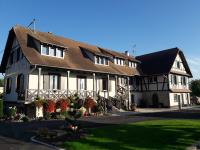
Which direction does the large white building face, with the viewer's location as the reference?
facing the viewer and to the right of the viewer

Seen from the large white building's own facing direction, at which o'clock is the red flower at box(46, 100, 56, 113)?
The red flower is roughly at 2 o'clock from the large white building.

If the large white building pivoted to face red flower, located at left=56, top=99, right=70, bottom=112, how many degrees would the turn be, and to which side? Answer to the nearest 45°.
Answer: approximately 45° to its right
